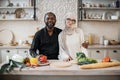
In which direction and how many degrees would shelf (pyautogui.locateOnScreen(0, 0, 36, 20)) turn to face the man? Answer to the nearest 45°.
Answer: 0° — it already faces them

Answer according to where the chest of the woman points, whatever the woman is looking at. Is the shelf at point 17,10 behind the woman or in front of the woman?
behind

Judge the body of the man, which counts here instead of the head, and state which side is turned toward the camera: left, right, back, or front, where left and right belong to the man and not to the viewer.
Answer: front

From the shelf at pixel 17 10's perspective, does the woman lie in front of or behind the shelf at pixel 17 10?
in front

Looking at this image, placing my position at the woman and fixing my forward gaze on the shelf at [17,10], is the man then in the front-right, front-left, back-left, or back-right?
front-left

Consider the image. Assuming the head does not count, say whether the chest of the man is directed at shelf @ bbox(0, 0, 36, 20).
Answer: no

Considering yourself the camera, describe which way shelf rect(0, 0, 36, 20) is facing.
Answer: facing the viewer

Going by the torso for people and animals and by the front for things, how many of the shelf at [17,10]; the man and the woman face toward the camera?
3

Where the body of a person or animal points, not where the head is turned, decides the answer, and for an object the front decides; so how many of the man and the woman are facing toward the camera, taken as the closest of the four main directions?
2

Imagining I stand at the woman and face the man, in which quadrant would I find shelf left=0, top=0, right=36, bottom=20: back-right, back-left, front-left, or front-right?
front-right

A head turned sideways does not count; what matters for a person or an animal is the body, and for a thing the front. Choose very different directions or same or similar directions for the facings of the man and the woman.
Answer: same or similar directions
